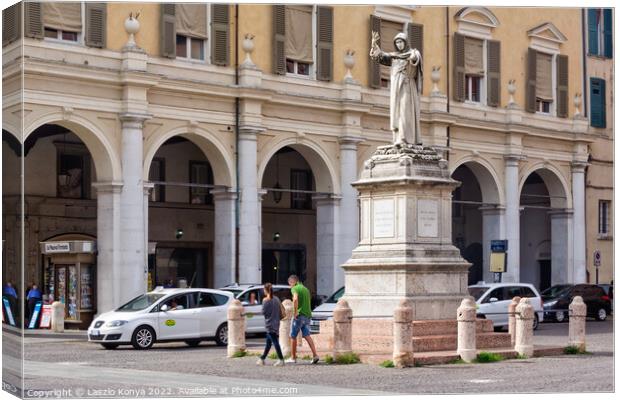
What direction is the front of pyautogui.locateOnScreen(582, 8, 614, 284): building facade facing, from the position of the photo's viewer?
facing the viewer and to the left of the viewer

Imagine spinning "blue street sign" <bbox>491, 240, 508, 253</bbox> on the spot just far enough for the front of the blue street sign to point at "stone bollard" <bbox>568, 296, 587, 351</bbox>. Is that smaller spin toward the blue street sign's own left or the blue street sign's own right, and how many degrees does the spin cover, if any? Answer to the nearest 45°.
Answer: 0° — it already faces it

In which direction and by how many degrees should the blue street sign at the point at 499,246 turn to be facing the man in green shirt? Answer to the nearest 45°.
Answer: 0° — it already faces them

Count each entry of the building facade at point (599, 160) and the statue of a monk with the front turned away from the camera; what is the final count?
0

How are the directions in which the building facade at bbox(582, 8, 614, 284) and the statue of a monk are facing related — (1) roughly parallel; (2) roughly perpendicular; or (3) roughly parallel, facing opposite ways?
roughly parallel

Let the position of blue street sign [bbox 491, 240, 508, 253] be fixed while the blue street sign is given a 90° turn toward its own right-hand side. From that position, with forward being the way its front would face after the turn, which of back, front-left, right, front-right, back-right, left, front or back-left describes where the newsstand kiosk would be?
front-left

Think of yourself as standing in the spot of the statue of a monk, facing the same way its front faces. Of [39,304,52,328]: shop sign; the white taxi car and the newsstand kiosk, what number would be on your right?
3

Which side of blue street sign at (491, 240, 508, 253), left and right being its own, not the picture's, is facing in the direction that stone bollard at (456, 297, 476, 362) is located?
front

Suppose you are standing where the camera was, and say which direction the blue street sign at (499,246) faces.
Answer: facing the viewer

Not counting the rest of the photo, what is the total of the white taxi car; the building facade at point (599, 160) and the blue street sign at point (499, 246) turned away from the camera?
0

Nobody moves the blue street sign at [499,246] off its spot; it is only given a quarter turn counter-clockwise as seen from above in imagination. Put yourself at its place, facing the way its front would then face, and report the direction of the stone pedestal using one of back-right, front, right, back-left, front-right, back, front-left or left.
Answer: right

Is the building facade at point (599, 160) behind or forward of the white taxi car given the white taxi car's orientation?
behind
